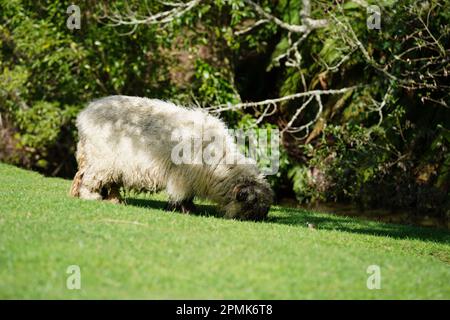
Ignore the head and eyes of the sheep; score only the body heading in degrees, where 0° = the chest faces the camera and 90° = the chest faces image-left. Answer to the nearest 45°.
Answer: approximately 270°
